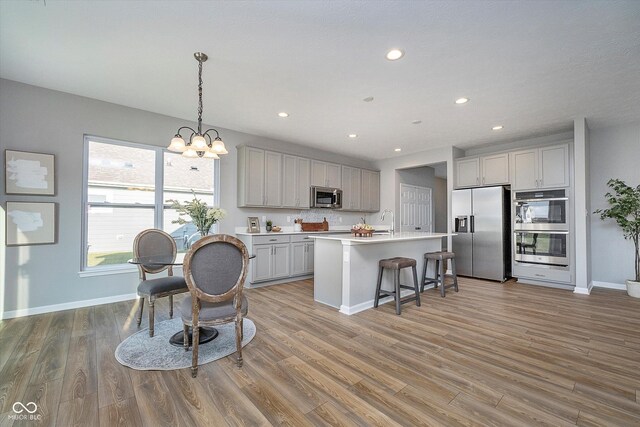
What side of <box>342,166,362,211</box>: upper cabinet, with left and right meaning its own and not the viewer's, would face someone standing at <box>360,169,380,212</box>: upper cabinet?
left

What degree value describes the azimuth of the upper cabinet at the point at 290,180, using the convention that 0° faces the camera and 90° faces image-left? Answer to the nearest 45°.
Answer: approximately 315°

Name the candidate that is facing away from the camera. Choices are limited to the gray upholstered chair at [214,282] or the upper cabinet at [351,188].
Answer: the gray upholstered chair

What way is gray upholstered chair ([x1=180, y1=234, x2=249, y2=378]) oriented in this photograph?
away from the camera

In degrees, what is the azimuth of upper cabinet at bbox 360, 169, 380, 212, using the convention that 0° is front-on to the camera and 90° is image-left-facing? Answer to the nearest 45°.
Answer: approximately 315°

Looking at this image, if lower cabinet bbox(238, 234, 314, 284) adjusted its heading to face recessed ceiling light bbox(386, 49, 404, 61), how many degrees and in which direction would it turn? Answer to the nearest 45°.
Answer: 0° — it already faces it

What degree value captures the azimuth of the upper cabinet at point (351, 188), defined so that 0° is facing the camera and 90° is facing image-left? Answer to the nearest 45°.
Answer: approximately 315°

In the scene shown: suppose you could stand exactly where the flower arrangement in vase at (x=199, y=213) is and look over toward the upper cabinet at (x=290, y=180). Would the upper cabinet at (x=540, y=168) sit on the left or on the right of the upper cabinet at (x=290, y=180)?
right
